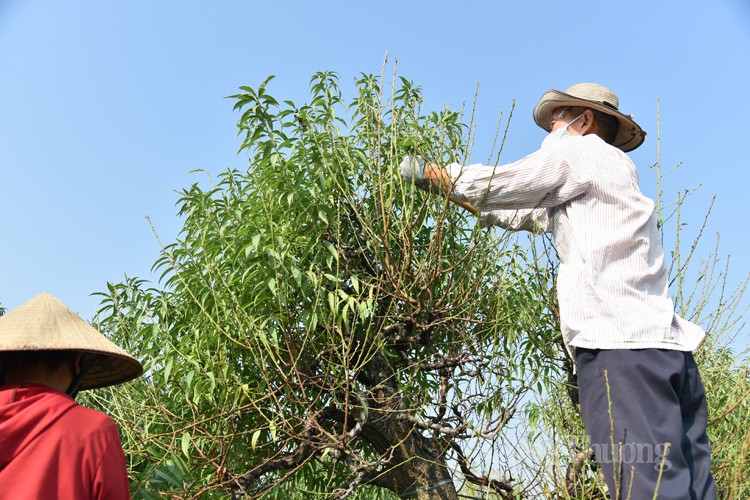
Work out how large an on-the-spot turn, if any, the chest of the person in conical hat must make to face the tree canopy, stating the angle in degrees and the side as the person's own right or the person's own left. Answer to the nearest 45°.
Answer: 0° — they already face it

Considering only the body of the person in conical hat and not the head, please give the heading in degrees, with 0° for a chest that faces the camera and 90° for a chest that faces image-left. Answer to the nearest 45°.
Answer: approximately 225°
